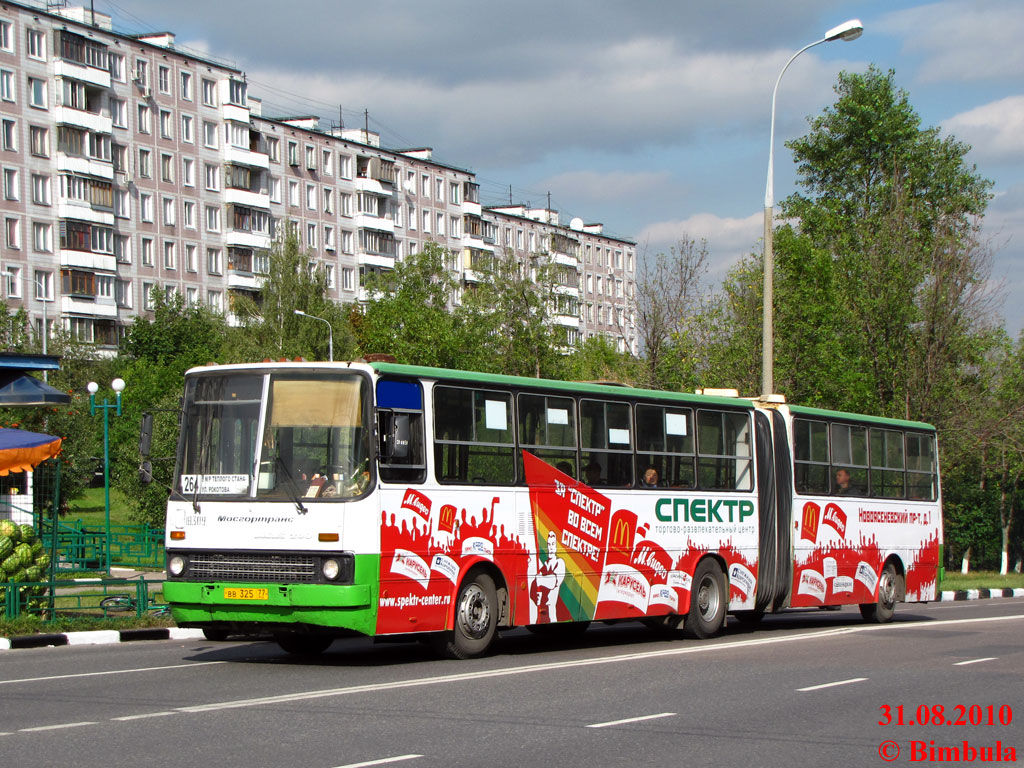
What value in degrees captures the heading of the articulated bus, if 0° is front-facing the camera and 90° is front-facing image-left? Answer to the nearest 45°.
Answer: approximately 45°
